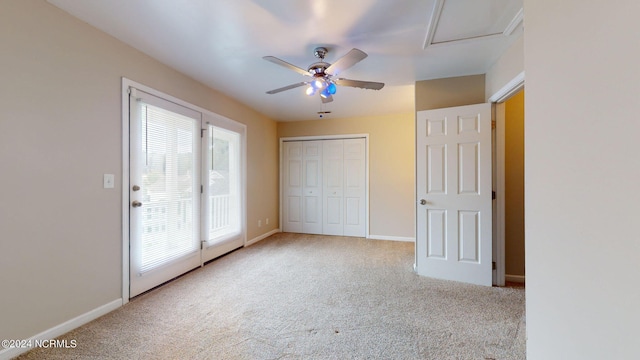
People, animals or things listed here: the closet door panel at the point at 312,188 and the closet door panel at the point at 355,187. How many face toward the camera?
2

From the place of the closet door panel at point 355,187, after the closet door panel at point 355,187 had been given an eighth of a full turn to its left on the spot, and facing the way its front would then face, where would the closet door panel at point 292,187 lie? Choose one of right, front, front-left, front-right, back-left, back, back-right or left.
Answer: back-right

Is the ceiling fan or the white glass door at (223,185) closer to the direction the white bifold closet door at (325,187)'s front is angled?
the ceiling fan

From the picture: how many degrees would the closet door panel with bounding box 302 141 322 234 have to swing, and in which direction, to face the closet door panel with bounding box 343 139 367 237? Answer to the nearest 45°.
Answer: approximately 90° to its left

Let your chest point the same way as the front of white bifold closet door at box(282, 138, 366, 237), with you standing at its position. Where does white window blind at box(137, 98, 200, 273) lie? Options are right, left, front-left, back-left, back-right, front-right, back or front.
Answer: front-right

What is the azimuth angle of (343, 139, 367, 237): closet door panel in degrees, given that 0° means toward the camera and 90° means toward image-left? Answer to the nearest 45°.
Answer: approximately 0°

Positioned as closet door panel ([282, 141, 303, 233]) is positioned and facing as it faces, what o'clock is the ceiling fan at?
The ceiling fan is roughly at 12 o'clock from the closet door panel.

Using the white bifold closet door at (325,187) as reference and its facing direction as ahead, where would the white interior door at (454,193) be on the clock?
The white interior door is roughly at 11 o'clock from the white bifold closet door.

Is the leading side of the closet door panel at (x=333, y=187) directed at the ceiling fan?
yes
